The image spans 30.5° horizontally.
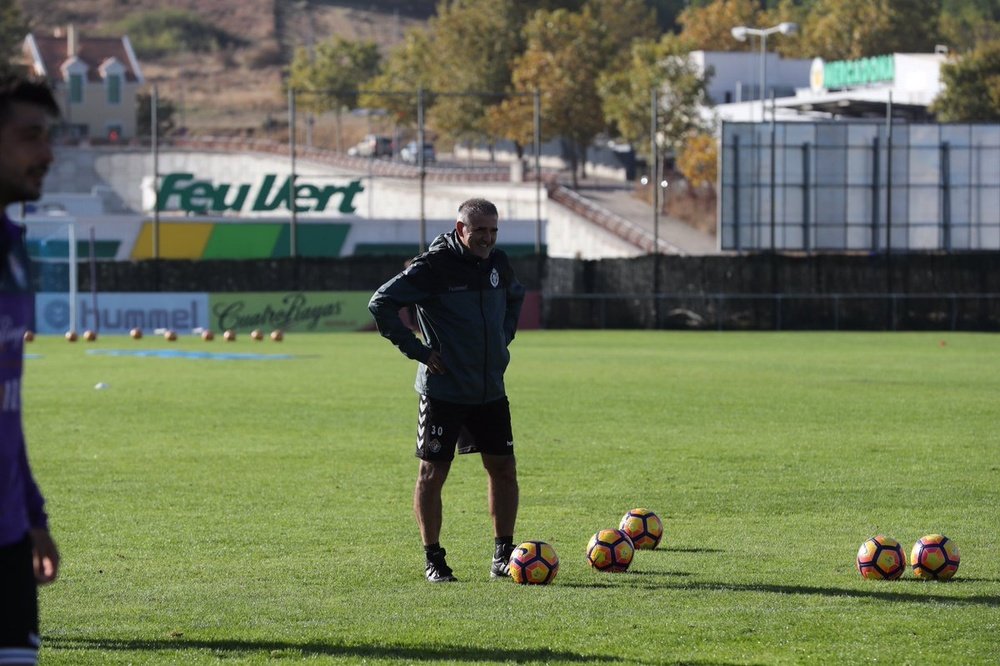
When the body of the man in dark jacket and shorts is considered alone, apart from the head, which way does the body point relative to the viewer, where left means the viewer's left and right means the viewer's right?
facing the viewer and to the right of the viewer

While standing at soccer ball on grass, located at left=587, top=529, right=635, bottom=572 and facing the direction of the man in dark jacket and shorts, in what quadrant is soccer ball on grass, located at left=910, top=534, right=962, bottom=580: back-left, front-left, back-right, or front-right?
back-left

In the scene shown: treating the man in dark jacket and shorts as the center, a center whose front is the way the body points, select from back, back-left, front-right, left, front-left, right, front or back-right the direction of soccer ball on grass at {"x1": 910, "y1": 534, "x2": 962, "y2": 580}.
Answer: front-left

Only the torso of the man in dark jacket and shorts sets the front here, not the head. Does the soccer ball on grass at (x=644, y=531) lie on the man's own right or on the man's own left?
on the man's own left

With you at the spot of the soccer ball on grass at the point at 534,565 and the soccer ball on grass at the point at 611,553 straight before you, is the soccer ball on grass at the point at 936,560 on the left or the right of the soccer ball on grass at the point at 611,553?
right

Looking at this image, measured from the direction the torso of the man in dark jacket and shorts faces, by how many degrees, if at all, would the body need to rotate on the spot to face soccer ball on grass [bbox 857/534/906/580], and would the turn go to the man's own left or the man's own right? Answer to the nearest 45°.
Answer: approximately 45° to the man's own left
